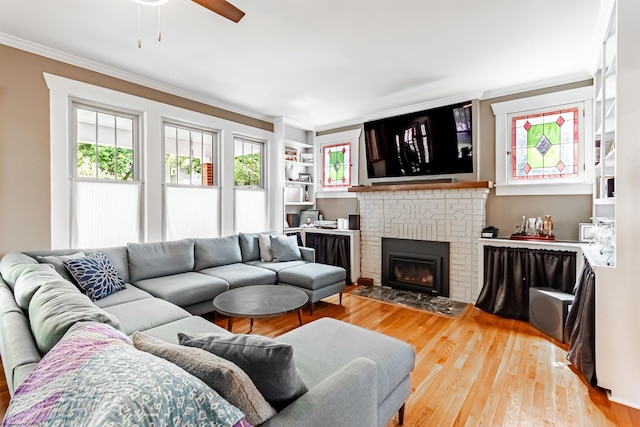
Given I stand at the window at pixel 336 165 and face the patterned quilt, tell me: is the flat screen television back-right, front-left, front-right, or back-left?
front-left

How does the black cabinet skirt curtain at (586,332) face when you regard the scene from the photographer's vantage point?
facing to the left of the viewer

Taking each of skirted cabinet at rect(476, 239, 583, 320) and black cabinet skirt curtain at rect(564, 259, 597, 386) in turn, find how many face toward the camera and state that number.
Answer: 1

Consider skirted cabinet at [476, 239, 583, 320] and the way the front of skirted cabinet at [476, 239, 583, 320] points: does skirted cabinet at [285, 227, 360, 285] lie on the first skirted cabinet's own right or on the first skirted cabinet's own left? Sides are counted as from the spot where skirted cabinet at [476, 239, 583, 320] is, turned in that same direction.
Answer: on the first skirted cabinet's own right

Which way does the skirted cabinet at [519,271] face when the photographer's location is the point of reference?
facing the viewer

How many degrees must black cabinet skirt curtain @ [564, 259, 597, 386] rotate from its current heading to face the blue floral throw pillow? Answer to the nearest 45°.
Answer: approximately 45° to its left

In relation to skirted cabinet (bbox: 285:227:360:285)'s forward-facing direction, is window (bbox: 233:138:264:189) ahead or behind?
ahead

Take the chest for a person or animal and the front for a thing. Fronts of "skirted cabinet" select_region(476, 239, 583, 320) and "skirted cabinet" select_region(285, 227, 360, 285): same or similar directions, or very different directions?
same or similar directions

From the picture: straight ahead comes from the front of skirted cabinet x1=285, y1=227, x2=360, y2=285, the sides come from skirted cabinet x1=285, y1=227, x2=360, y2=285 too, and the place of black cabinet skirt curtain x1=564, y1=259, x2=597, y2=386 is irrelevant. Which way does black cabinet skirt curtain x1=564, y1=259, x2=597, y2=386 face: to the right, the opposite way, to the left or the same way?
to the right
